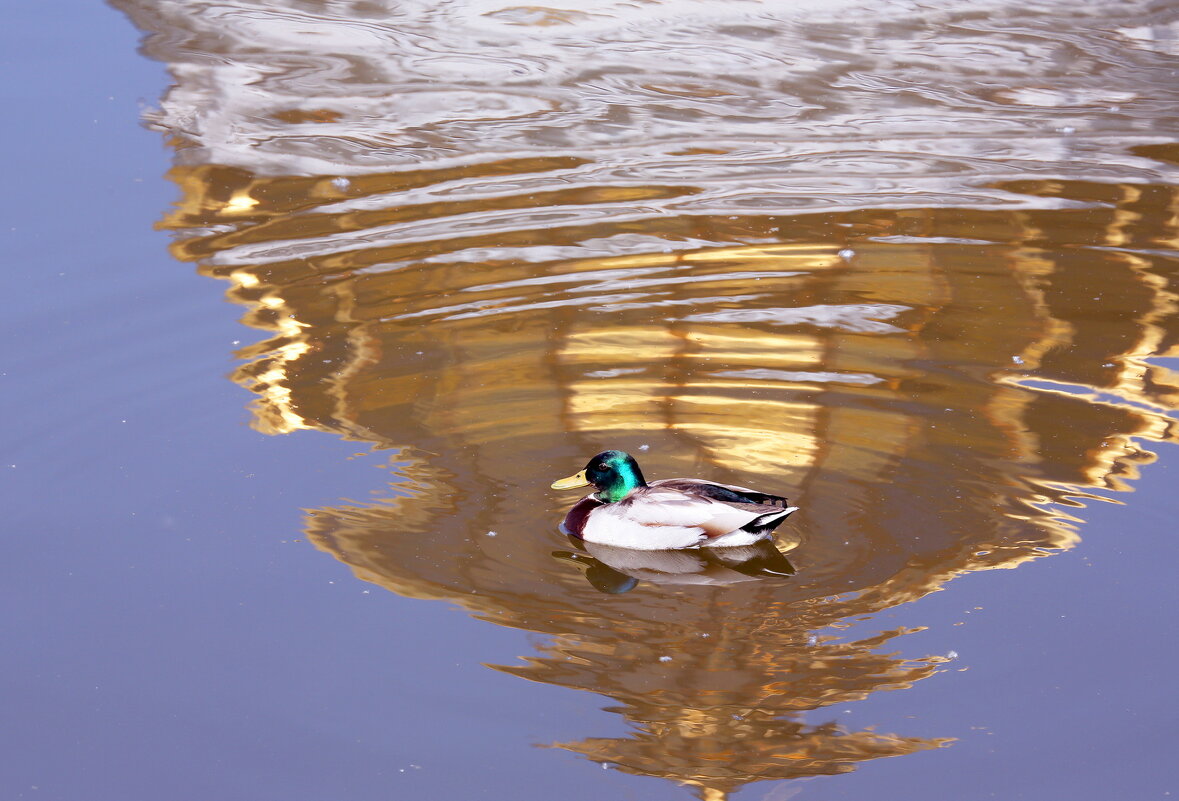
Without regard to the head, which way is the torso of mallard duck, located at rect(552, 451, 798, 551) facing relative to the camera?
to the viewer's left
